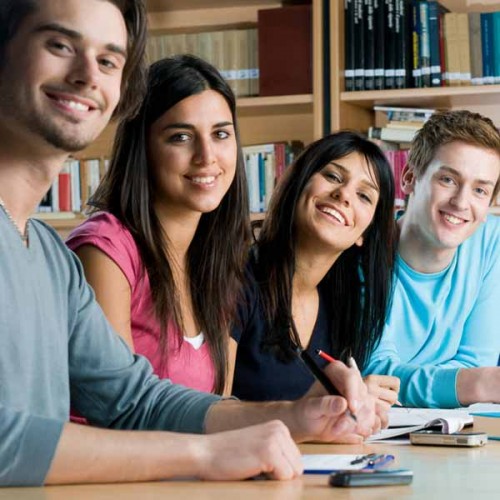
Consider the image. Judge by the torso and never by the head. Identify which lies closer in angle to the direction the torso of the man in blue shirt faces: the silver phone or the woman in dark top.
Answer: the silver phone

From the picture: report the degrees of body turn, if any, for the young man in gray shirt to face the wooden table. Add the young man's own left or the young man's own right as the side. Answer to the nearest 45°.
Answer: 0° — they already face it

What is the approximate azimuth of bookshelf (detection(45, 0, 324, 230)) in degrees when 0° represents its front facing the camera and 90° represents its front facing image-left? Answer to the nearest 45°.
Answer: approximately 0°

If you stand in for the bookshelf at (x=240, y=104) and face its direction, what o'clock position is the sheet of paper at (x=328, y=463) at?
The sheet of paper is roughly at 12 o'clock from the bookshelf.

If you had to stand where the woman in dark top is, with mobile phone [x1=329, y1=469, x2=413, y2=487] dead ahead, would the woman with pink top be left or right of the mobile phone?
right

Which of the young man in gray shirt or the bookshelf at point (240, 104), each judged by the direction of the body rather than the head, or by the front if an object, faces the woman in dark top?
the bookshelf

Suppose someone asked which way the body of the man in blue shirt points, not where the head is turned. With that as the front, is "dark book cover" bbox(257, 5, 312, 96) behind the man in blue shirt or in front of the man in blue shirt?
behind

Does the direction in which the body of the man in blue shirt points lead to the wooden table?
yes

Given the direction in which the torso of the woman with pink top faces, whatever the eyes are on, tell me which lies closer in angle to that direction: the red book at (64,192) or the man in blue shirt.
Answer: the man in blue shirt
